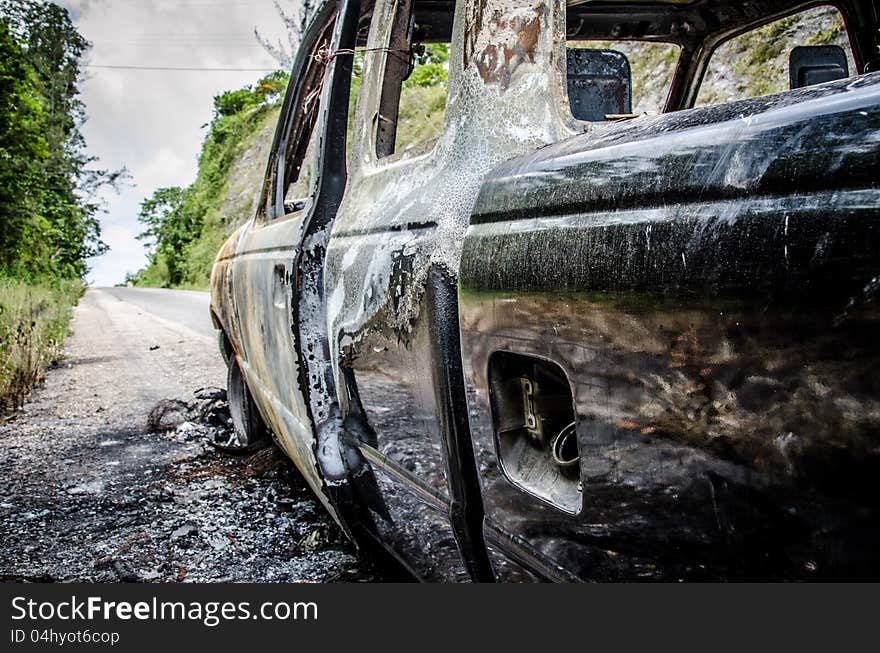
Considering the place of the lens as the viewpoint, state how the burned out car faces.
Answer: facing away from the viewer and to the left of the viewer

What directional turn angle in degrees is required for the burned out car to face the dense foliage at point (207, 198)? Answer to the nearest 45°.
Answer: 0° — it already faces it

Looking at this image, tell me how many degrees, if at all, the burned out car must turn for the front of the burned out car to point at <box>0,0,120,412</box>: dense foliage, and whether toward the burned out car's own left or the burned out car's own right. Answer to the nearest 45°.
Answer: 0° — it already faces it
